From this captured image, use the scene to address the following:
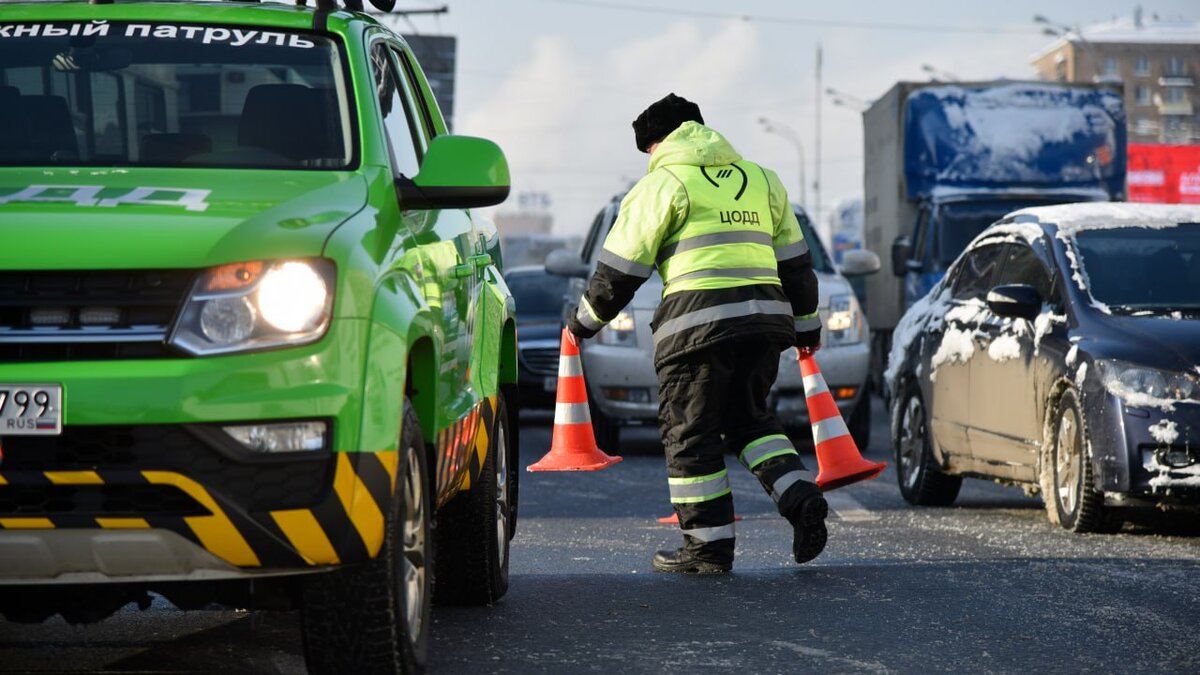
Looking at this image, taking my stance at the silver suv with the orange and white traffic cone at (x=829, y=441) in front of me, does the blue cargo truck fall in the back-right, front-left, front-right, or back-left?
back-left

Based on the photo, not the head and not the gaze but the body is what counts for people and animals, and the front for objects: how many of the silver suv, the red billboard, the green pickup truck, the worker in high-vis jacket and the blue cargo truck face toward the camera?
4

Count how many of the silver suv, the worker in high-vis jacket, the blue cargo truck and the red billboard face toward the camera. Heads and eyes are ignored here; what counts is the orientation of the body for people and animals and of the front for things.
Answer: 3

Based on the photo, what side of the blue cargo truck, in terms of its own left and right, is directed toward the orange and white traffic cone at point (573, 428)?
front

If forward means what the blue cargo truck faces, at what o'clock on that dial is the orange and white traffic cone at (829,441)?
The orange and white traffic cone is roughly at 12 o'clock from the blue cargo truck.

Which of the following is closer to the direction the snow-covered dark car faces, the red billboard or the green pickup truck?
the green pickup truck

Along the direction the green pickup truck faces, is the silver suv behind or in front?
behind

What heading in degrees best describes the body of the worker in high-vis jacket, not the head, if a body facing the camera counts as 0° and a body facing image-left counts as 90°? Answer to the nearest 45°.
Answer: approximately 135°

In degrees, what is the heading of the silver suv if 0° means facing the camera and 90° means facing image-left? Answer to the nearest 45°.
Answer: approximately 0°

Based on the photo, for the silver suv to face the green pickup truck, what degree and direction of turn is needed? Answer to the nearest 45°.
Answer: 0° — it already faces it

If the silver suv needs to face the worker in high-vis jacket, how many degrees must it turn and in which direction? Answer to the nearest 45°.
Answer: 0° — it already faces them

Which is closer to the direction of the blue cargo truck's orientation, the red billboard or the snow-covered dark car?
the snow-covered dark car

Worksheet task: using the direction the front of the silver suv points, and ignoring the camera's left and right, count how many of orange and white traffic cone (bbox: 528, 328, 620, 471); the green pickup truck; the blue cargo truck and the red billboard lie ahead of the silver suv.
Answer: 2
